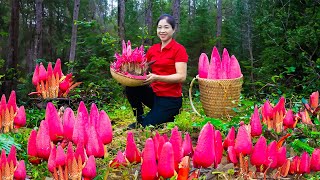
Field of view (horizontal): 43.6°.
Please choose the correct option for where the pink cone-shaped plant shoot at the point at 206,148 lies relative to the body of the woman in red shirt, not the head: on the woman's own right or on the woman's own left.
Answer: on the woman's own left

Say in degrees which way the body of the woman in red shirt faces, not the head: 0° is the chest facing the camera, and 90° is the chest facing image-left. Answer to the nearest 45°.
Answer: approximately 45°

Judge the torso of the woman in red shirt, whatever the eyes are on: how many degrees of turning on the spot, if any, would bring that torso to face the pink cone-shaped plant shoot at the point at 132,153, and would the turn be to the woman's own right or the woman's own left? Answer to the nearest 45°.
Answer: approximately 45° to the woman's own left

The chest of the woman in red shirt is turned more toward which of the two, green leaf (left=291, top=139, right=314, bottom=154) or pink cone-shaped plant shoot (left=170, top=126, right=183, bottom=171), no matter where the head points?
the pink cone-shaped plant shoot
